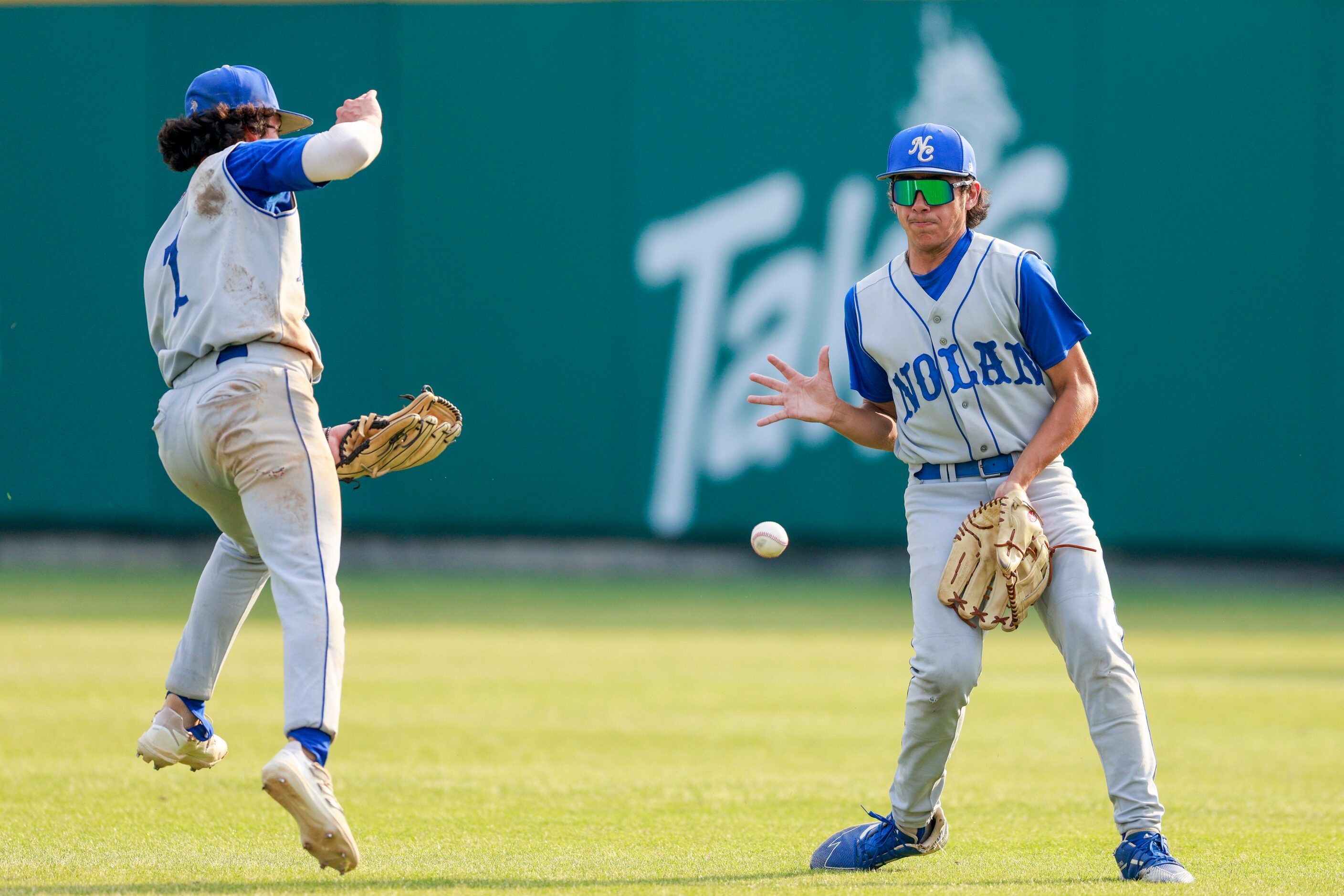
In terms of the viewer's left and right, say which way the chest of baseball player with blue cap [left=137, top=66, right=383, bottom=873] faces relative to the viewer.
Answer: facing away from the viewer and to the right of the viewer

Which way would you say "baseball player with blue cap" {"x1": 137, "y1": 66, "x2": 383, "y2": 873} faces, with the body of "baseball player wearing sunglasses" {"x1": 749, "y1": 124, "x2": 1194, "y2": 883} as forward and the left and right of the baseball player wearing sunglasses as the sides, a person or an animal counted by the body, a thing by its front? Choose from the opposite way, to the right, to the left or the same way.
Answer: the opposite way

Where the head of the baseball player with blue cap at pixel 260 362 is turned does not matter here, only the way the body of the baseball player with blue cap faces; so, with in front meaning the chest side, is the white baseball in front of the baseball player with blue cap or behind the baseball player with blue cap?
in front

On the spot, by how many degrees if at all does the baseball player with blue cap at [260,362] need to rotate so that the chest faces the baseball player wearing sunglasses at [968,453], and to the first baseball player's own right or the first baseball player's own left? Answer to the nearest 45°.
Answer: approximately 45° to the first baseball player's own right

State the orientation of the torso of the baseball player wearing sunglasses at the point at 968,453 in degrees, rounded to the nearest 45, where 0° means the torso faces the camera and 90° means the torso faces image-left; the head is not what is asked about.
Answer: approximately 0°

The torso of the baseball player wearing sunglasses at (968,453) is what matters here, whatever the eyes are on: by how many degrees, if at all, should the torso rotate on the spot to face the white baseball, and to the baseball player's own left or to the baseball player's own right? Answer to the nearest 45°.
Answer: approximately 90° to the baseball player's own right

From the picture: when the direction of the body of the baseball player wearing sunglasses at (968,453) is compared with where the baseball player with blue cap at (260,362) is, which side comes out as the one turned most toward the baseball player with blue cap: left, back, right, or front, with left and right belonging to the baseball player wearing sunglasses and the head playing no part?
right

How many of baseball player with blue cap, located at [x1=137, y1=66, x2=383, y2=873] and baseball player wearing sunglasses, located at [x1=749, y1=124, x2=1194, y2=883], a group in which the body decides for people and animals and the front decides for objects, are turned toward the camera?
1

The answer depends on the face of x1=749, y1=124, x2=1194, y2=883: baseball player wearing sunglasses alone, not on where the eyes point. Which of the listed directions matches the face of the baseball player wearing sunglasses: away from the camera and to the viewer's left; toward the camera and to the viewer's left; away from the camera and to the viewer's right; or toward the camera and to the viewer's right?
toward the camera and to the viewer's left
